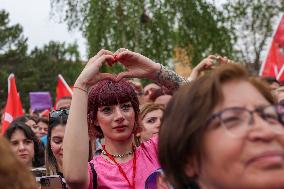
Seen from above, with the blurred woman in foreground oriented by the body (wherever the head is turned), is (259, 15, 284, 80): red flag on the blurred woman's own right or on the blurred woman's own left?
on the blurred woman's own left

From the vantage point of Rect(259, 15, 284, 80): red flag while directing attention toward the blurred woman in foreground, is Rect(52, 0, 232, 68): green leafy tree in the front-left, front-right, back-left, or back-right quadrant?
back-right

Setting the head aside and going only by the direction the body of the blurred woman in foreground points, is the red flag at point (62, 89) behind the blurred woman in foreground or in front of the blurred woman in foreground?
behind

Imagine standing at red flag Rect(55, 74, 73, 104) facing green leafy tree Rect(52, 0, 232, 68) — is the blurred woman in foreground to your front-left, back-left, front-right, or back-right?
back-right

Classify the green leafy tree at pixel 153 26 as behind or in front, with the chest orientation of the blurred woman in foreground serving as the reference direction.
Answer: behind

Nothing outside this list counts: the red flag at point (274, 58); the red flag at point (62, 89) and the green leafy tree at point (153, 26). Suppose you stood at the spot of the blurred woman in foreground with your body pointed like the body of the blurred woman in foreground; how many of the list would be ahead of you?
0

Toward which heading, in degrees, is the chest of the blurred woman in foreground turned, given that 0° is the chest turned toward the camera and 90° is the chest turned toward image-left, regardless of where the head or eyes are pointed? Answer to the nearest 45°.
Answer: approximately 315°
